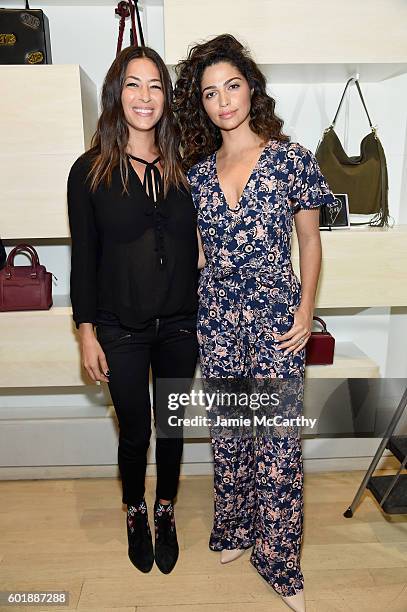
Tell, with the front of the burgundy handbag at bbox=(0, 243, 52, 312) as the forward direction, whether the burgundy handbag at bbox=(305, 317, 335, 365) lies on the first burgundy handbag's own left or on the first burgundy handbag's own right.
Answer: on the first burgundy handbag's own left

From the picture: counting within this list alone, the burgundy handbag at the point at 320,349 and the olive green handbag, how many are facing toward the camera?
2

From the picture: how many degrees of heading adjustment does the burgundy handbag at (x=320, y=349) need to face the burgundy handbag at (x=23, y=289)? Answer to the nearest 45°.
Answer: approximately 90° to its right

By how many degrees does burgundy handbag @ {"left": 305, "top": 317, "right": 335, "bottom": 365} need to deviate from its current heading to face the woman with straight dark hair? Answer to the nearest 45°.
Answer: approximately 45° to its right

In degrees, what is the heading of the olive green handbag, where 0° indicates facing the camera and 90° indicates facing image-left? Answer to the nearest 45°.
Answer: approximately 0°

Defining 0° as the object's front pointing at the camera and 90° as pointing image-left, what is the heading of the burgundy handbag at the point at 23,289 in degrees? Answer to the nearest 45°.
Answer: approximately 0°

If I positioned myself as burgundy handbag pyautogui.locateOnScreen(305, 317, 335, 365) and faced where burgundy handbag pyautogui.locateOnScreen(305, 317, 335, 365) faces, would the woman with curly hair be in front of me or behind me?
in front

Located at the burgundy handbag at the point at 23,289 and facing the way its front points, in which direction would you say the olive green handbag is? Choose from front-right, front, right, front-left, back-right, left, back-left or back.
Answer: left
